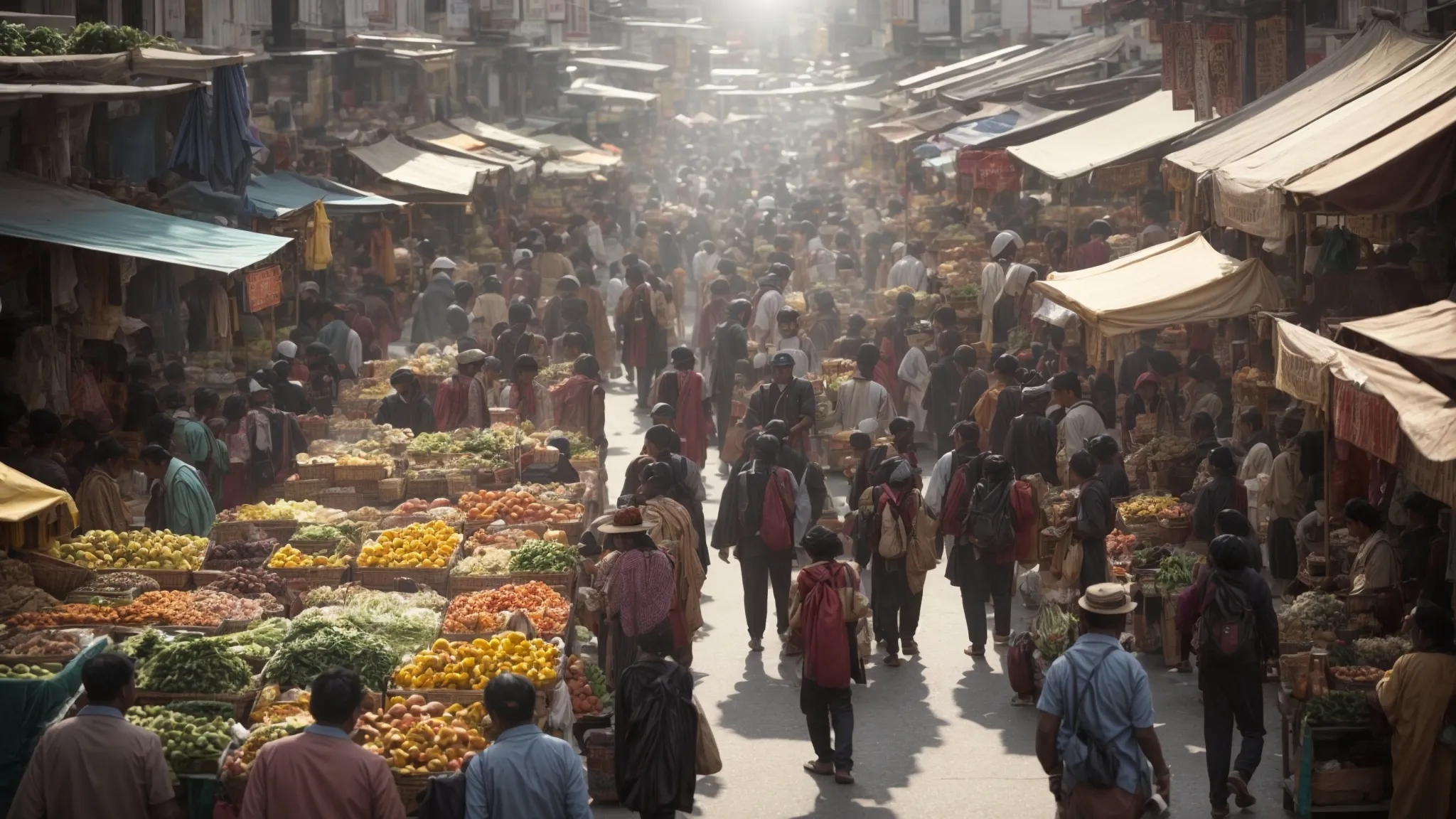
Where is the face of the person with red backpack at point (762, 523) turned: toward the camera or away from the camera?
away from the camera

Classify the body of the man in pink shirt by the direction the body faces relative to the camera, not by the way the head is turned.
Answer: away from the camera

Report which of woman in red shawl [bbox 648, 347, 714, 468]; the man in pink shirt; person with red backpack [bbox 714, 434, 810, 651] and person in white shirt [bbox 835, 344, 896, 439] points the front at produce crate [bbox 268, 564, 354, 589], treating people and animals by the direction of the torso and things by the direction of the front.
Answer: the man in pink shirt

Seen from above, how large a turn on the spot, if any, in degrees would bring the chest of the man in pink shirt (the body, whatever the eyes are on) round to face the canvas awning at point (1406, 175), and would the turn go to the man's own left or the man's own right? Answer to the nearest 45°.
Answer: approximately 45° to the man's own right

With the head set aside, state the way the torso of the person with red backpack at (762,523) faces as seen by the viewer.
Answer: away from the camera

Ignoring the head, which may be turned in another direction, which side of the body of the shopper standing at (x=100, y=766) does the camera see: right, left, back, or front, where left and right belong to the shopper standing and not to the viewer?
back

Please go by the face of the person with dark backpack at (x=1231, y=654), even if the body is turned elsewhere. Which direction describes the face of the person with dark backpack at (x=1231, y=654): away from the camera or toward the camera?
away from the camera

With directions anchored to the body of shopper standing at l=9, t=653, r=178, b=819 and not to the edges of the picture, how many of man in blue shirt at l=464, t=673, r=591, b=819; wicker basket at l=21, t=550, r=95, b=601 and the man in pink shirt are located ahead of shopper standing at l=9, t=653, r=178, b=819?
1
